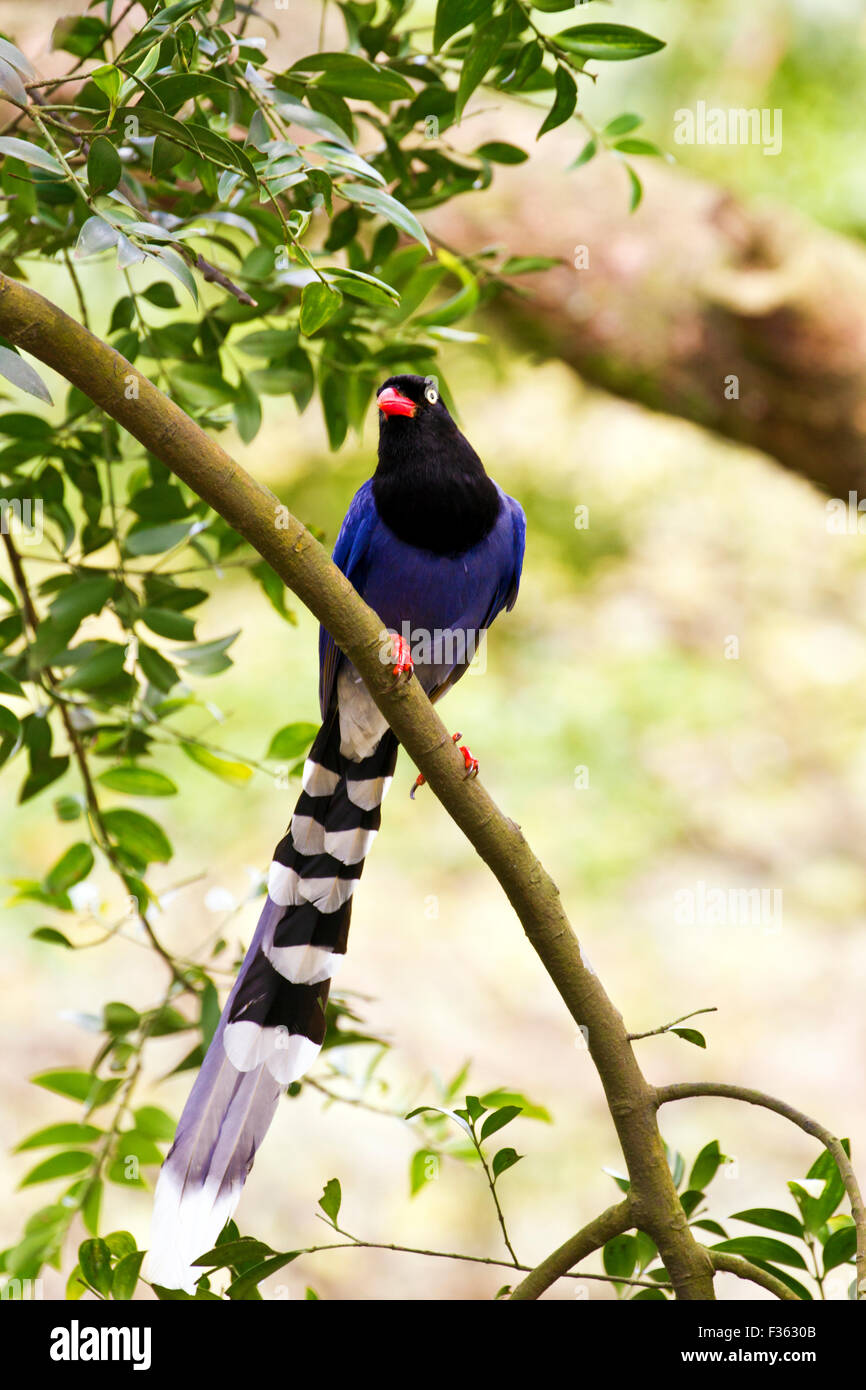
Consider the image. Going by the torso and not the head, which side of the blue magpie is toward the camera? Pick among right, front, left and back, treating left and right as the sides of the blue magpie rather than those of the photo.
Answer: front

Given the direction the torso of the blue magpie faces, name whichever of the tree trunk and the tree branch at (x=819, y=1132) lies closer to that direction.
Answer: the tree branch
